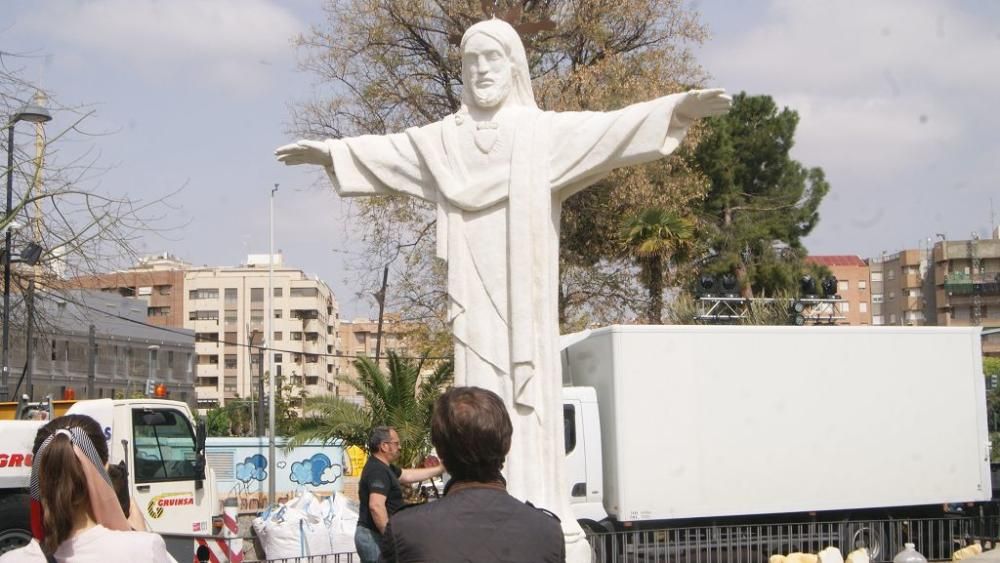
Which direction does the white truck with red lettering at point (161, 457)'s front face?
to the viewer's right

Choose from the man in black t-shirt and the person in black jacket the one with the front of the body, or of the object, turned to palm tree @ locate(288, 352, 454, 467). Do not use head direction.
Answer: the person in black jacket

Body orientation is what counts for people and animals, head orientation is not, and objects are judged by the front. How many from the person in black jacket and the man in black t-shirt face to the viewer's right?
1

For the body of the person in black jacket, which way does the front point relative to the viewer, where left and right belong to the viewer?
facing away from the viewer

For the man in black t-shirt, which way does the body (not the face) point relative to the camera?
to the viewer's right

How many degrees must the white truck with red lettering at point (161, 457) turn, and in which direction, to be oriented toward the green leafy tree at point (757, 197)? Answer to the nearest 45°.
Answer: approximately 45° to its left

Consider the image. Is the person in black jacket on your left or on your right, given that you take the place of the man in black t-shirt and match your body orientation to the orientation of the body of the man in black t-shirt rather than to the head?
on your right

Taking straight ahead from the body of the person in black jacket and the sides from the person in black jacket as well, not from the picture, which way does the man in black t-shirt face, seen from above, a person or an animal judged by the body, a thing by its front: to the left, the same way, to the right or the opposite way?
to the right
